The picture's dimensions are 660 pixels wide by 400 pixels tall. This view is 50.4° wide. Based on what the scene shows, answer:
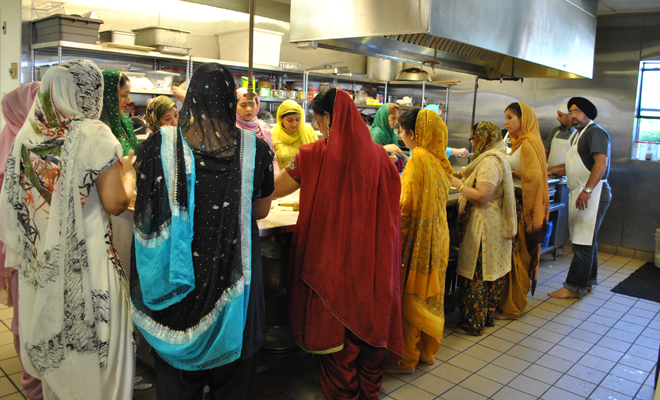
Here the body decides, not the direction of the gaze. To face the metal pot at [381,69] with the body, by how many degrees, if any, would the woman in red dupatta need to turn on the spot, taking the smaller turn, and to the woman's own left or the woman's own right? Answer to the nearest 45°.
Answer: approximately 45° to the woman's own right

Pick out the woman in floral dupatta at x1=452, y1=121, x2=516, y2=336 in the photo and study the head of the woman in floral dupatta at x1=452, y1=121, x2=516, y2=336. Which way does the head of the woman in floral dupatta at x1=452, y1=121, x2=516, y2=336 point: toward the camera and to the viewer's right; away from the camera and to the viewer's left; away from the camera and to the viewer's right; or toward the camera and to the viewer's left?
away from the camera and to the viewer's left

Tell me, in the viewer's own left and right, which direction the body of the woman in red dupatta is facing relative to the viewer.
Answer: facing away from the viewer and to the left of the viewer

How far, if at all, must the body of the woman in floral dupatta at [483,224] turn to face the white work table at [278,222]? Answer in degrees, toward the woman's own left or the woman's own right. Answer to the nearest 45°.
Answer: approximately 45° to the woman's own left

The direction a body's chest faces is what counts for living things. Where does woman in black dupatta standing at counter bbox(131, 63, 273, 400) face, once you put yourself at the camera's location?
facing away from the viewer

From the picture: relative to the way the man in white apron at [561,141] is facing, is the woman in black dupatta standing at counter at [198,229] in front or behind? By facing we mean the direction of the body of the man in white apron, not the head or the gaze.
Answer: in front

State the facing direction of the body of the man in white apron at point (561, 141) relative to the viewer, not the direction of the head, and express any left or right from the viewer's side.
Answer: facing the viewer and to the left of the viewer

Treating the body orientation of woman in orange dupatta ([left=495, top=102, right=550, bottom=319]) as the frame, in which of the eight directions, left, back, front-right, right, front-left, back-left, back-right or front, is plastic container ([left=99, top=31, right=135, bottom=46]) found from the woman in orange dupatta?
front

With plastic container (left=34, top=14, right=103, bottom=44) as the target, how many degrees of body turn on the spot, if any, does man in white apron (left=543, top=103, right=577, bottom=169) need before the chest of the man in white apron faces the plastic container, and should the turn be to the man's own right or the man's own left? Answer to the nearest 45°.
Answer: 0° — they already face it

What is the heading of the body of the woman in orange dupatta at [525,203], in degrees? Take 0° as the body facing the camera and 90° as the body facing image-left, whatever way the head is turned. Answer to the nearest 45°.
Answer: approximately 90°

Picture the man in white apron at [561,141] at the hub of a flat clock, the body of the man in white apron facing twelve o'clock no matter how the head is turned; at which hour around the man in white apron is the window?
The window is roughly at 6 o'clock from the man in white apron.

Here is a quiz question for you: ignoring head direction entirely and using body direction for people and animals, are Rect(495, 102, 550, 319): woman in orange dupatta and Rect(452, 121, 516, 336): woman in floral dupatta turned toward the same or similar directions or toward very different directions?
same or similar directions

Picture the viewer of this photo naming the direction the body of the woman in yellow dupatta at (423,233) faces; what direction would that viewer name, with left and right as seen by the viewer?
facing away from the viewer and to the left of the viewer
